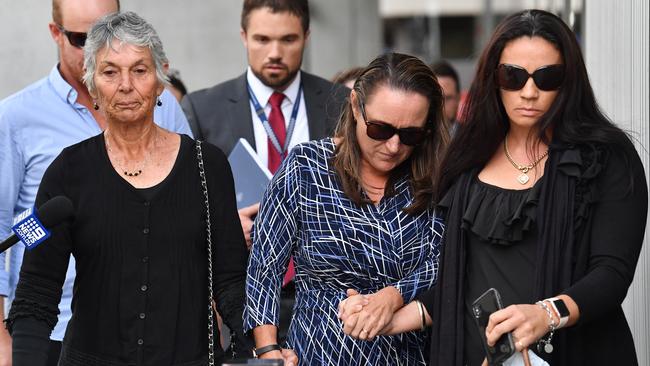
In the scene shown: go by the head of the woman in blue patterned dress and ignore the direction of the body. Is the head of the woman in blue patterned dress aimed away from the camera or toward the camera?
toward the camera

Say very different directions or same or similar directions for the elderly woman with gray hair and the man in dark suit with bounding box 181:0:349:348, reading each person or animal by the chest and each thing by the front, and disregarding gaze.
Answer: same or similar directions

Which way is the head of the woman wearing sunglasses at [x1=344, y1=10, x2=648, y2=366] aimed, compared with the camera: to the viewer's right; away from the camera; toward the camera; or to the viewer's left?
toward the camera

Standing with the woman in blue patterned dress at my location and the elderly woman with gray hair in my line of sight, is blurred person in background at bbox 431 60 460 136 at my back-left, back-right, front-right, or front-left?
back-right

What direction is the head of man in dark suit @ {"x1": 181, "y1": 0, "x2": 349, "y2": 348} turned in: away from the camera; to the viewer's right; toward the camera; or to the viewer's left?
toward the camera

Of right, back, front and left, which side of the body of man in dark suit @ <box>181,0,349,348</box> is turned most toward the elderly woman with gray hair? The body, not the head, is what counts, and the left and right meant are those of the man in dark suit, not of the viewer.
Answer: front

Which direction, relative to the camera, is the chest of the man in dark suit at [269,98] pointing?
toward the camera

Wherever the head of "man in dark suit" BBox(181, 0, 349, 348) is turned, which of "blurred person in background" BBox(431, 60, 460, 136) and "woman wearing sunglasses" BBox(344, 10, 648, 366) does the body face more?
the woman wearing sunglasses

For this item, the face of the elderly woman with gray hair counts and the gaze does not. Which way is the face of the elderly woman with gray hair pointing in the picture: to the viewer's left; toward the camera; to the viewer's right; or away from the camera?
toward the camera

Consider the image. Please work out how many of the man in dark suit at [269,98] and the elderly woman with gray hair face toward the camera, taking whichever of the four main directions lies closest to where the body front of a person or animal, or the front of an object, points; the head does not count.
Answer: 2

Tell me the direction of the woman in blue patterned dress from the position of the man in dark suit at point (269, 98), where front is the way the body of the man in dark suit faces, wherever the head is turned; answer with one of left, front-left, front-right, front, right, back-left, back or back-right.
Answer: front

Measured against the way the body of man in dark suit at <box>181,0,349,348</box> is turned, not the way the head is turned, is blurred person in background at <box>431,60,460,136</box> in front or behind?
behind
